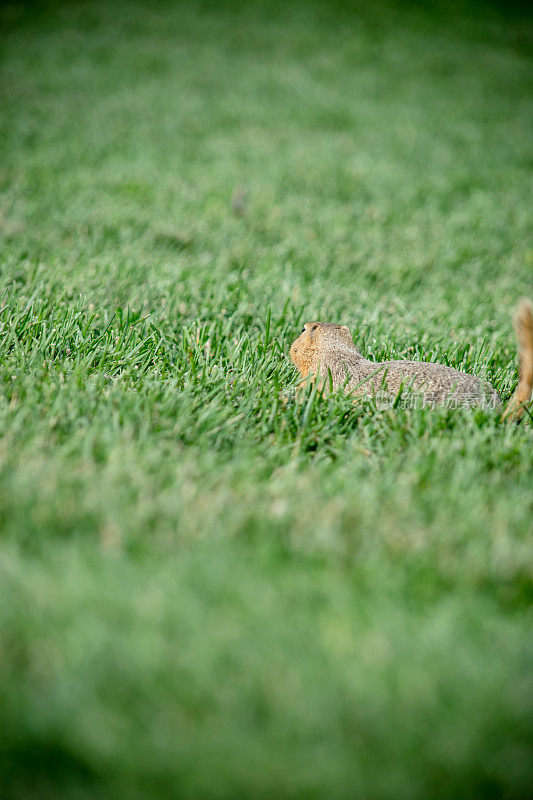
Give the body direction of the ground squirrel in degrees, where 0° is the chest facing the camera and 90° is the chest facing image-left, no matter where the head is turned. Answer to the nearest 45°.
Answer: approximately 90°
